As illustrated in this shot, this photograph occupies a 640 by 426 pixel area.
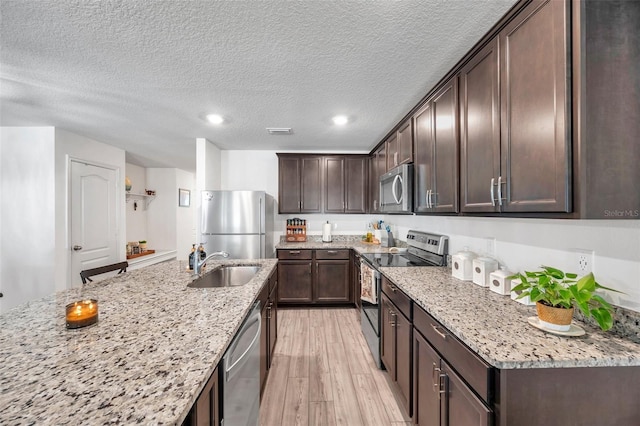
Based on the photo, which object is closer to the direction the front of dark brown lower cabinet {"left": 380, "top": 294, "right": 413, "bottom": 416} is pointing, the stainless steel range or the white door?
the white door

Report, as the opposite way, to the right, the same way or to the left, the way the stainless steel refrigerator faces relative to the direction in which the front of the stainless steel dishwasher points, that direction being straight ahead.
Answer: to the right

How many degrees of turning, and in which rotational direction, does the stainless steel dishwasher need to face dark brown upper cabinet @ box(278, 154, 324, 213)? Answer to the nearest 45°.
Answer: approximately 90° to its left

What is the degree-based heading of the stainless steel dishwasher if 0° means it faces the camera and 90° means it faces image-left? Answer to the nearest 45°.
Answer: approximately 270°

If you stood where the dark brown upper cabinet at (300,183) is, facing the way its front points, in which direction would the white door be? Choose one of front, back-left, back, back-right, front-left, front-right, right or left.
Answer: right

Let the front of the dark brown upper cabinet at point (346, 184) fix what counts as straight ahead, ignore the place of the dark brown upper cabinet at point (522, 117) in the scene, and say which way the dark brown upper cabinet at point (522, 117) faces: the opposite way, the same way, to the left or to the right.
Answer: to the right

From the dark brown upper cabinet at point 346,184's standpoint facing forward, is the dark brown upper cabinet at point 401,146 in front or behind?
in front

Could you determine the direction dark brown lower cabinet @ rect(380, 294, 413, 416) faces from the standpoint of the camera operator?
facing to the left of the viewer

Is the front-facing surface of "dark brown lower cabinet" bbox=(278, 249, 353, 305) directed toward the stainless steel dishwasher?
yes

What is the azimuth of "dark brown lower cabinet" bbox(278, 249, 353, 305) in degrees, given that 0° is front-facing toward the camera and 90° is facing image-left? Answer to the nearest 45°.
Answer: approximately 0°
